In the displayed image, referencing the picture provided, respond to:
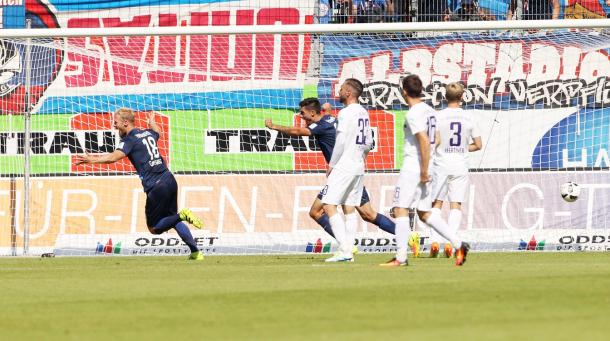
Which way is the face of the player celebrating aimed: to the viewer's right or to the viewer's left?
to the viewer's left

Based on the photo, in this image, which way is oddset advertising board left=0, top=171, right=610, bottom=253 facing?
toward the camera

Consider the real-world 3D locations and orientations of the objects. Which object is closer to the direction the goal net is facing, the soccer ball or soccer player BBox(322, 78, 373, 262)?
the soccer player

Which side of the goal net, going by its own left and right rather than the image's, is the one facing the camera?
front

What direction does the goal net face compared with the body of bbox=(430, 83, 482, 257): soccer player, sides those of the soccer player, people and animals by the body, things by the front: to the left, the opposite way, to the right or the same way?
the opposite way

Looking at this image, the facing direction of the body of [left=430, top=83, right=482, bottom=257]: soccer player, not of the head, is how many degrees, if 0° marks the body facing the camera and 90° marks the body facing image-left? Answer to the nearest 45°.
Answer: approximately 180°
